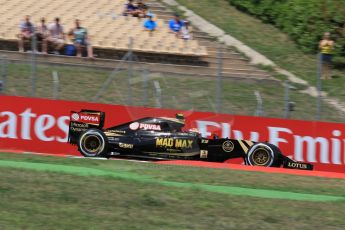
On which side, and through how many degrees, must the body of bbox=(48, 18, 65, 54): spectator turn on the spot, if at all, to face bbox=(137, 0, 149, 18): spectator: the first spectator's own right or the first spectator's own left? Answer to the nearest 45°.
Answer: approximately 135° to the first spectator's own left

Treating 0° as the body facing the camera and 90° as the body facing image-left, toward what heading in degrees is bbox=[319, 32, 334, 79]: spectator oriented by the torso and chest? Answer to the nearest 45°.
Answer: approximately 0°

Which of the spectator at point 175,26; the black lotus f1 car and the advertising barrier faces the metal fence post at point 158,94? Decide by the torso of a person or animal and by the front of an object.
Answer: the spectator

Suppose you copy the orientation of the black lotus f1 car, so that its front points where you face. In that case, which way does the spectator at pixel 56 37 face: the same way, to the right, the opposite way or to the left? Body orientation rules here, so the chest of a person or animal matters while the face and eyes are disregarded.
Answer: to the right

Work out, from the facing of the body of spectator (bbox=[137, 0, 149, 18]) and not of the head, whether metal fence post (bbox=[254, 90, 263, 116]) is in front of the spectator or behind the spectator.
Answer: in front

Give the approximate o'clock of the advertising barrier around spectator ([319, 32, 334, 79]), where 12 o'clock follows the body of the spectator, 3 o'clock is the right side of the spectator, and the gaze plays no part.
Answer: The advertising barrier is roughly at 1 o'clock from the spectator.

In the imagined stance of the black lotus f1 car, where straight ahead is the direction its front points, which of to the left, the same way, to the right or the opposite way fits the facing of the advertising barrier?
to the right

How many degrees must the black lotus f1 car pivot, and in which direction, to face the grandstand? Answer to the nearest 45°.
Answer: approximately 90° to its left

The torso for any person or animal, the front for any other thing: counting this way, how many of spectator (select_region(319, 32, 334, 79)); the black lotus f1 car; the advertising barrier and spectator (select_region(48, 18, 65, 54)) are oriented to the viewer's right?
1

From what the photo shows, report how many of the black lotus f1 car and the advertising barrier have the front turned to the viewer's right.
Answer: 1

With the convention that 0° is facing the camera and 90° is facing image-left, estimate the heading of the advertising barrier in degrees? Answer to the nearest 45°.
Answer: approximately 0°

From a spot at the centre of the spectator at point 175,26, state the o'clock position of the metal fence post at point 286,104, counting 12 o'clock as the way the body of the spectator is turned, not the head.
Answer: The metal fence post is roughly at 11 o'clock from the spectator.
